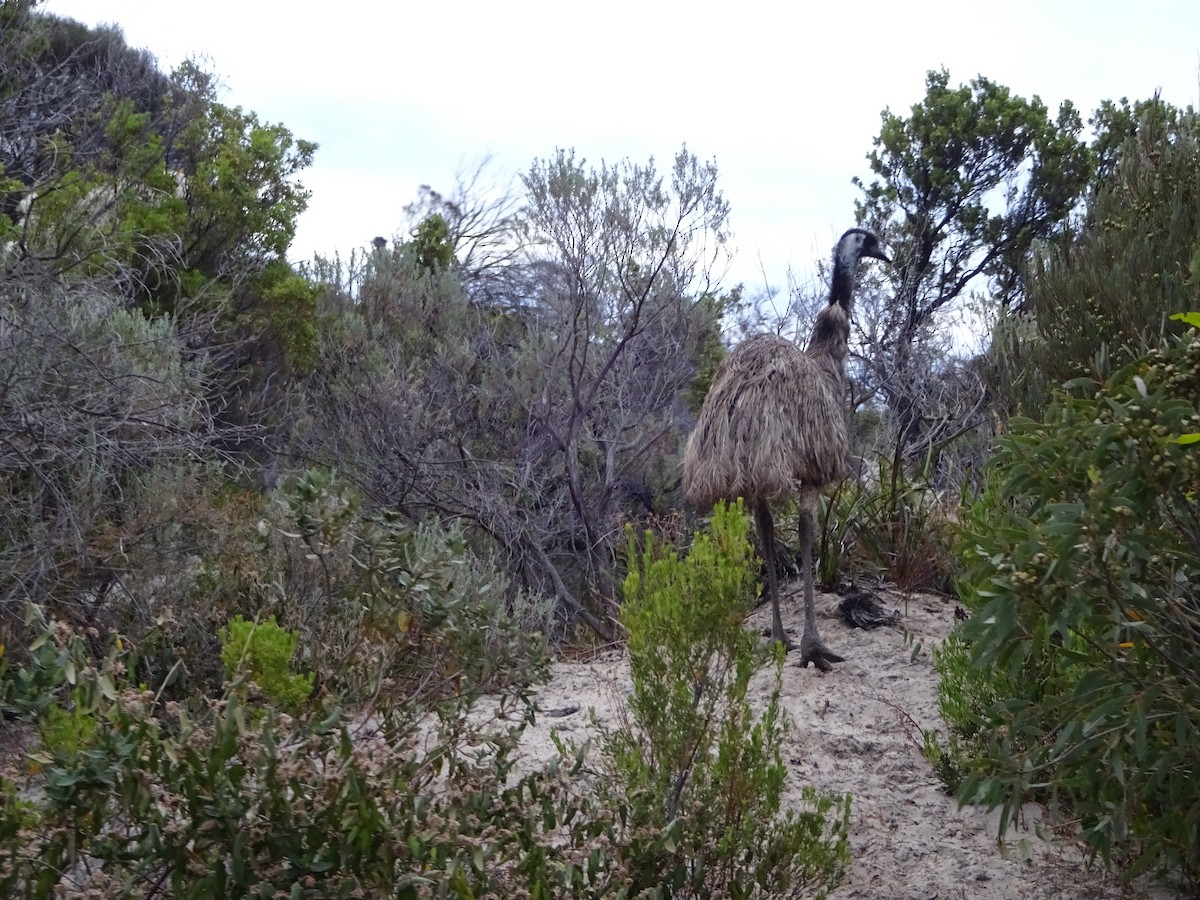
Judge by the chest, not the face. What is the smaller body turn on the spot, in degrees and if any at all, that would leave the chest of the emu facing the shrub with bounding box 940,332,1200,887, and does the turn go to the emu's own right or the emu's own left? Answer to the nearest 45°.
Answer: approximately 45° to the emu's own right
